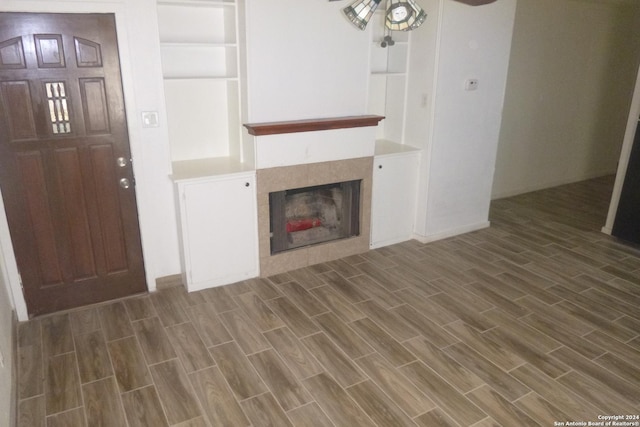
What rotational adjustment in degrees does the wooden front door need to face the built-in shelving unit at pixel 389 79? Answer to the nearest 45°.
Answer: approximately 90° to its left

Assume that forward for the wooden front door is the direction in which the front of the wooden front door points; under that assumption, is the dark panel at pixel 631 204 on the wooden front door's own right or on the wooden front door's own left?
on the wooden front door's own left

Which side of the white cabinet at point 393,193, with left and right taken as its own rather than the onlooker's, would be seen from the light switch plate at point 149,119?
right

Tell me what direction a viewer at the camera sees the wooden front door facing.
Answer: facing the viewer

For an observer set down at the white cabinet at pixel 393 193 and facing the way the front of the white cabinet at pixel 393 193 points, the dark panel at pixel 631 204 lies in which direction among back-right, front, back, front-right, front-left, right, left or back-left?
front-left

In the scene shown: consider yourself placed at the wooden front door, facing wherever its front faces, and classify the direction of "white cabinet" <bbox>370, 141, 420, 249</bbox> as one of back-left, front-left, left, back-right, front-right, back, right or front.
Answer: left

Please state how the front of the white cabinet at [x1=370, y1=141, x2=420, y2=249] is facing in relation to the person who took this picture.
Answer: facing the viewer and to the right of the viewer

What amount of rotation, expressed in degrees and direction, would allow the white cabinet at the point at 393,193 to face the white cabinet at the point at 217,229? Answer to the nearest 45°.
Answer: approximately 90° to its right
